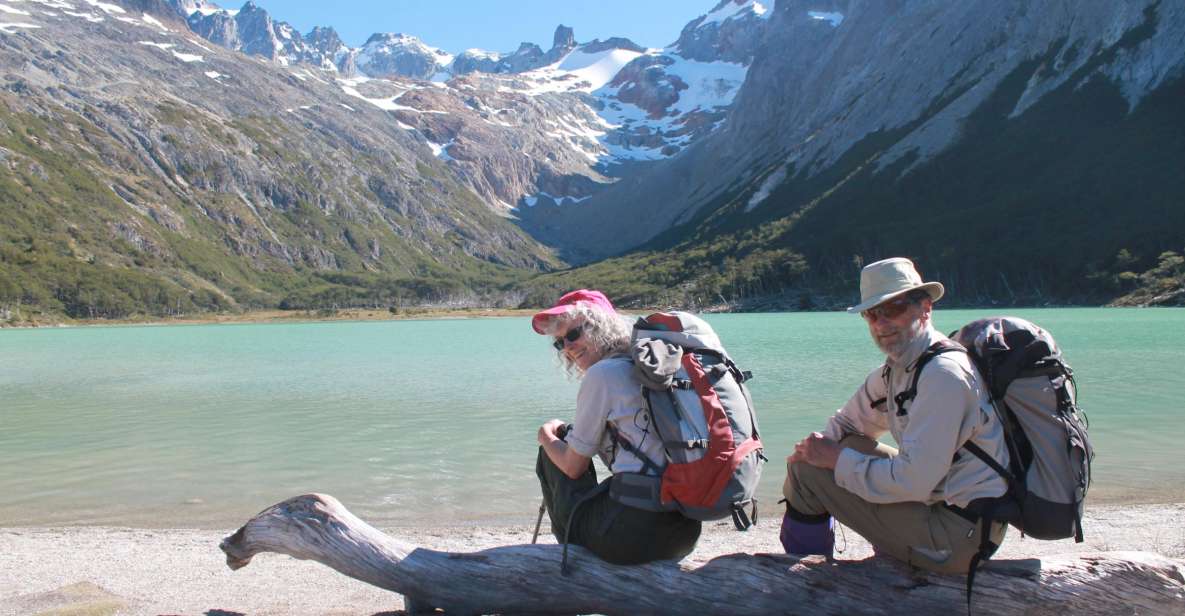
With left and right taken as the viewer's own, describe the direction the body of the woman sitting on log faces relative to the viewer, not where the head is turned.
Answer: facing to the left of the viewer

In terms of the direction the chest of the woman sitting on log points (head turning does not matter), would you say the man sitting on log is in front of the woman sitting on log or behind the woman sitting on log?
behind
